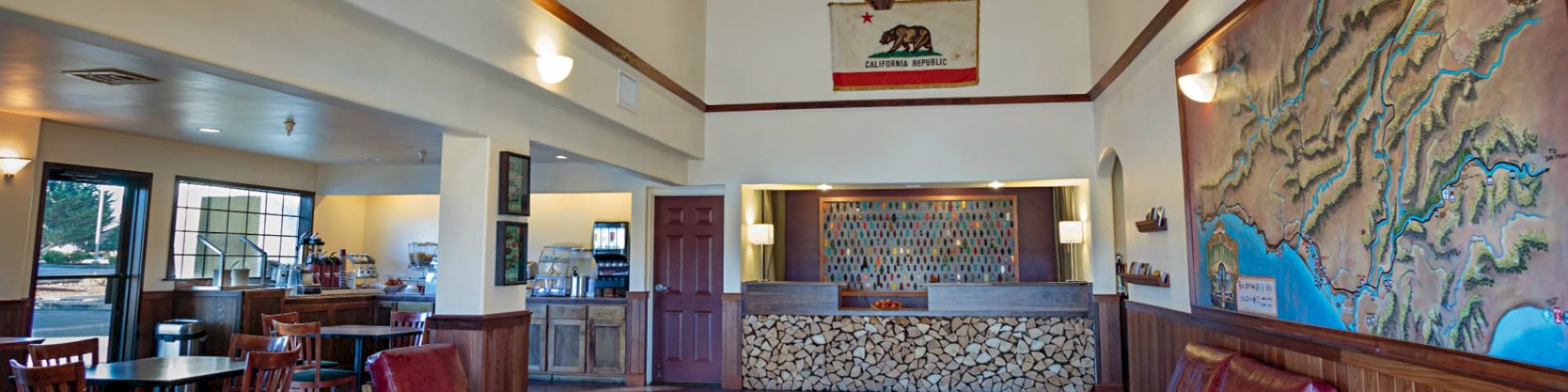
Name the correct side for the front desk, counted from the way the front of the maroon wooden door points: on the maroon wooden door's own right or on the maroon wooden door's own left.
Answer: on the maroon wooden door's own left

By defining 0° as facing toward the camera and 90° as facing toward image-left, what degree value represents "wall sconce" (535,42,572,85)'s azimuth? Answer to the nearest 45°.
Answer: approximately 315°

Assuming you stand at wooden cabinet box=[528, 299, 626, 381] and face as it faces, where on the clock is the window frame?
The window frame is roughly at 3 o'clock from the wooden cabinet.

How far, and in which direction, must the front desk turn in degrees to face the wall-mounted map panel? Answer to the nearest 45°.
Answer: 0° — it already faces it

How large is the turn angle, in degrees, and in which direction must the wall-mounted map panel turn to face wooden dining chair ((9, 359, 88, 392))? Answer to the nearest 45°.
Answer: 0° — it already faces it

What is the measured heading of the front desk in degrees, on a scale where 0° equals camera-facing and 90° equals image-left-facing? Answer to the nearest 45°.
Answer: approximately 0°

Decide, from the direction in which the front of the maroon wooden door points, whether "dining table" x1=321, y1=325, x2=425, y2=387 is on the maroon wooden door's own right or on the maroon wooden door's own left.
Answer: on the maroon wooden door's own right

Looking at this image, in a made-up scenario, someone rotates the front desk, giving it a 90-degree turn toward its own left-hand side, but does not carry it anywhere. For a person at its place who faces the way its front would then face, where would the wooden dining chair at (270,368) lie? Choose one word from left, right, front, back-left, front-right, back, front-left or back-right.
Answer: back-right

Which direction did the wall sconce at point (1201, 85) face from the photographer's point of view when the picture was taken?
facing the viewer and to the left of the viewer

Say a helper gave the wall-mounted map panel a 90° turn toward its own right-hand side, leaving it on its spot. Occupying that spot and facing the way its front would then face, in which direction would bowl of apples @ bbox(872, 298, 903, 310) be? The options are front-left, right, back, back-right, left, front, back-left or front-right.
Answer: front

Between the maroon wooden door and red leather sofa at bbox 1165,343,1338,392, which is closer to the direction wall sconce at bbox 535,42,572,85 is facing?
the red leather sofa

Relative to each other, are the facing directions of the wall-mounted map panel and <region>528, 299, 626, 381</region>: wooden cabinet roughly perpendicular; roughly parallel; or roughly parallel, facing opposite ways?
roughly perpendicular

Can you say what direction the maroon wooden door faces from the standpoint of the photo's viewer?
facing the viewer

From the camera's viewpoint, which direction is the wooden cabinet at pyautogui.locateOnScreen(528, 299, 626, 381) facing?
toward the camera

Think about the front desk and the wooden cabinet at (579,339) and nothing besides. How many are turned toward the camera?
2
